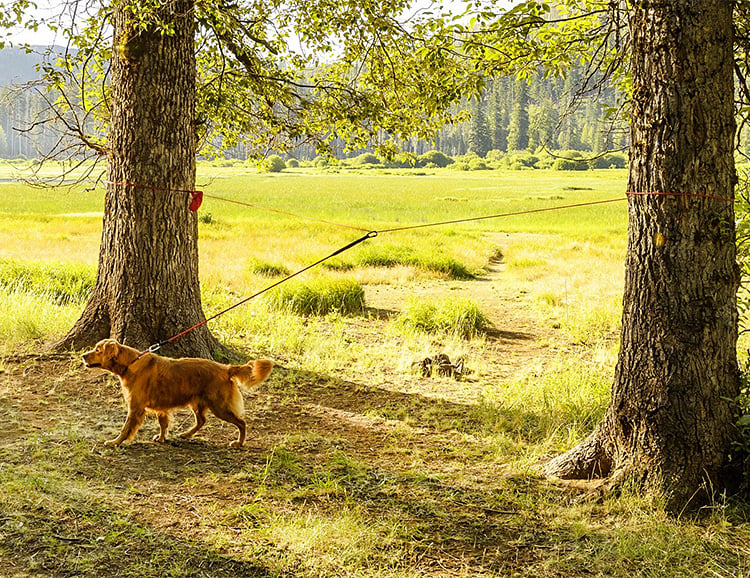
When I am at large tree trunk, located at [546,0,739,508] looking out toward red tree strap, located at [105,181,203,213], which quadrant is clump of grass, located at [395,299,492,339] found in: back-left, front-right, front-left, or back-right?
front-right

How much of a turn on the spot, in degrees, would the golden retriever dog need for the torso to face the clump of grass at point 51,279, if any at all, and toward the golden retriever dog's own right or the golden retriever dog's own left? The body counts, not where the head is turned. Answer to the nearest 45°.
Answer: approximately 90° to the golden retriever dog's own right

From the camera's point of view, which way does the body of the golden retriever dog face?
to the viewer's left

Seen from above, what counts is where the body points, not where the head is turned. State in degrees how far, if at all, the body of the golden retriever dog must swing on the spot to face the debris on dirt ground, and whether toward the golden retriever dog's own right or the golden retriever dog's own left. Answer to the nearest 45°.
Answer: approximately 135° to the golden retriever dog's own right

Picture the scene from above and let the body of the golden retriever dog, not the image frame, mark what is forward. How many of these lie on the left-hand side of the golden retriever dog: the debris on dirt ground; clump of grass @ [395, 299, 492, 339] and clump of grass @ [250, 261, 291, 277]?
0

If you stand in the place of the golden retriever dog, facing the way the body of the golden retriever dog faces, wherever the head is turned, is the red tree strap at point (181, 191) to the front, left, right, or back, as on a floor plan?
right

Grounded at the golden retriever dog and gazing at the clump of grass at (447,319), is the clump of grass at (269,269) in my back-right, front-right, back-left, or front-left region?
front-left

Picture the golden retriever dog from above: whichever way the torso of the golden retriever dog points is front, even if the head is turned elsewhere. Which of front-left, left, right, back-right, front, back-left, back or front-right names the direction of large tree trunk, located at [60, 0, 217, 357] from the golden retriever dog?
right

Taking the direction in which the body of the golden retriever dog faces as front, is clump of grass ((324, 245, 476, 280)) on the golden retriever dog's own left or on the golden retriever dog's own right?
on the golden retriever dog's own right

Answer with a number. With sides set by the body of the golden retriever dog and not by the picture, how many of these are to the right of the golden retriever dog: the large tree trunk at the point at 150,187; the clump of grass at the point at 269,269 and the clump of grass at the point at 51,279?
3

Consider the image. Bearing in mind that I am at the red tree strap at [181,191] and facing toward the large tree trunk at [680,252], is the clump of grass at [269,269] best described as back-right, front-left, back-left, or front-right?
back-left

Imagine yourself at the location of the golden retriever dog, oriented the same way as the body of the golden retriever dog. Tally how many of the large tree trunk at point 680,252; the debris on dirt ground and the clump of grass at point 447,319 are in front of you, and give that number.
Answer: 0

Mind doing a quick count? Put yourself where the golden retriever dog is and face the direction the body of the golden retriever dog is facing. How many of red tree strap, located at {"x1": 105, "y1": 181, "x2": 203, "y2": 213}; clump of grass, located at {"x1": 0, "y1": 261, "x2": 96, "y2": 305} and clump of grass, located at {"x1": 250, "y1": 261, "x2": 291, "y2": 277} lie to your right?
3

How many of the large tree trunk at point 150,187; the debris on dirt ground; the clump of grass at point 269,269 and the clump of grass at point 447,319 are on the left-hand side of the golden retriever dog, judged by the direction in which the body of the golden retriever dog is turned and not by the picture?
0

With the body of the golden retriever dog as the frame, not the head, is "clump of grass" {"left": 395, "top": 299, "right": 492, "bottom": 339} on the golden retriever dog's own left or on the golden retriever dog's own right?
on the golden retriever dog's own right

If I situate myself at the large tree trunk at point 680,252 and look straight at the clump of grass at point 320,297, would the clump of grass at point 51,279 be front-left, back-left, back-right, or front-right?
front-left

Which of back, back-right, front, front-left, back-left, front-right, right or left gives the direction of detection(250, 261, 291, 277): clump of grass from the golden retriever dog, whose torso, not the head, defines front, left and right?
right

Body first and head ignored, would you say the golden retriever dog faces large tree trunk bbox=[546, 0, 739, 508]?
no
